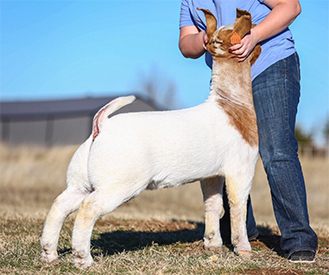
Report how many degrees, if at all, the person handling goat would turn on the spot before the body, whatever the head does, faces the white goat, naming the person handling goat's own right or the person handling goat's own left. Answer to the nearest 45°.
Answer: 0° — they already face it

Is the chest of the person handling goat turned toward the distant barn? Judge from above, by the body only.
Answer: no

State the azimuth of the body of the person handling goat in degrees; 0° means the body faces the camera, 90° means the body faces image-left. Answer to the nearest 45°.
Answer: approximately 45°

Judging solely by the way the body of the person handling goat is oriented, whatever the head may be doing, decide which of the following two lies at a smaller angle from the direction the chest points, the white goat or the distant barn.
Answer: the white goat
